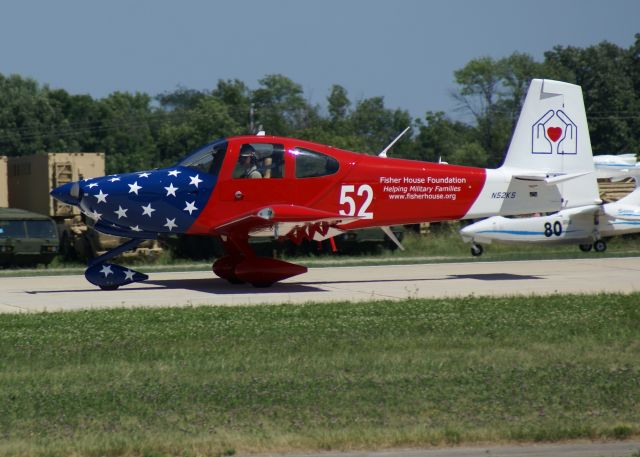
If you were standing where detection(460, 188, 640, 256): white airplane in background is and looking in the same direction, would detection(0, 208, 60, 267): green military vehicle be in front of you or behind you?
in front

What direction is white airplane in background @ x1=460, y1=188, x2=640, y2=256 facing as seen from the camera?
to the viewer's left

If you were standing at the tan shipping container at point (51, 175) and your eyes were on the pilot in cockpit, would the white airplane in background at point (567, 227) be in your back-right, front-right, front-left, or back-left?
front-left

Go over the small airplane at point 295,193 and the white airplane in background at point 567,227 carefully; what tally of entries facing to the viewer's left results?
2

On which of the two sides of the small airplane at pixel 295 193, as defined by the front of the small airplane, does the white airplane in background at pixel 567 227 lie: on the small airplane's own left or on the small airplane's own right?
on the small airplane's own right

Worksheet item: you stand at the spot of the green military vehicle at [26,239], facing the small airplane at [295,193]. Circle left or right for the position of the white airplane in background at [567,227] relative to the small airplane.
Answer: left

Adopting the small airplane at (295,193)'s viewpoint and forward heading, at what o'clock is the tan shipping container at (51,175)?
The tan shipping container is roughly at 2 o'clock from the small airplane.

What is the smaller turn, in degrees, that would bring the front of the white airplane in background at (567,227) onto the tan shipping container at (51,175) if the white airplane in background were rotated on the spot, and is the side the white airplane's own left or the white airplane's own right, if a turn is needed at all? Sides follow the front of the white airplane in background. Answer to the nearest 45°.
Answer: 0° — it already faces it

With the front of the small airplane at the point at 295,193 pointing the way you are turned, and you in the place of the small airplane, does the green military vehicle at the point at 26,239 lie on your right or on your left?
on your right

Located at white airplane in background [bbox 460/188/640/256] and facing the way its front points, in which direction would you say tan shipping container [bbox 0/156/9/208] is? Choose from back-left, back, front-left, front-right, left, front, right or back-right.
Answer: front

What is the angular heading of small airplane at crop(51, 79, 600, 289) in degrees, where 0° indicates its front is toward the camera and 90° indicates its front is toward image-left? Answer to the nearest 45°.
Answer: approximately 90°

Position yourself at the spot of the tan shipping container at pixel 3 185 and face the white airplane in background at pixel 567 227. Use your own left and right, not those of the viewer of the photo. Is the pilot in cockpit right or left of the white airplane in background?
right
